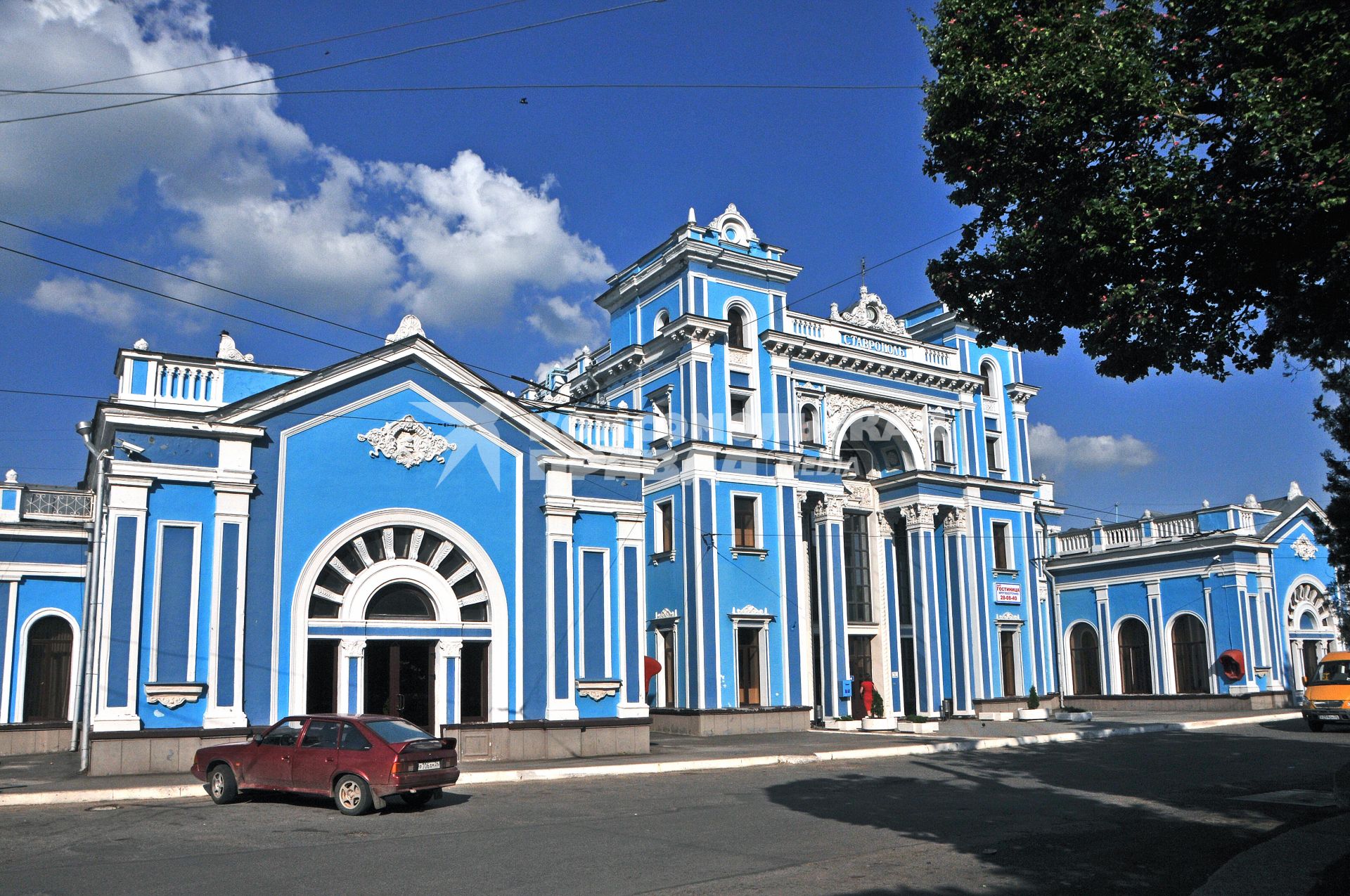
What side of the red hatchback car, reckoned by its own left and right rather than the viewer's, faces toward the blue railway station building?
right

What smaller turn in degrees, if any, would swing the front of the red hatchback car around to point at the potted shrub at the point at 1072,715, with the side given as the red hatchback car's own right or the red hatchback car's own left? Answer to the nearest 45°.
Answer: approximately 90° to the red hatchback car's own right

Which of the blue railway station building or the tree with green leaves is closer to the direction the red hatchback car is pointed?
the blue railway station building

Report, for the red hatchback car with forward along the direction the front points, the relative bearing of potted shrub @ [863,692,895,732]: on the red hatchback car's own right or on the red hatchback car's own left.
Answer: on the red hatchback car's own right

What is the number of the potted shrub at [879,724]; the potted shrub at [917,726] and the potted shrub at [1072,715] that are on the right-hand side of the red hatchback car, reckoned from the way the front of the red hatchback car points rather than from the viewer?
3

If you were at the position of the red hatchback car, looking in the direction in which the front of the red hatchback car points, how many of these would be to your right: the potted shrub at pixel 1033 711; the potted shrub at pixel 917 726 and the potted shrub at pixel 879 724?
3

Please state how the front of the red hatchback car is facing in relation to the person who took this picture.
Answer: facing away from the viewer and to the left of the viewer

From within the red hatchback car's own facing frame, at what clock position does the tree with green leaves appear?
The tree with green leaves is roughly at 6 o'clock from the red hatchback car.
